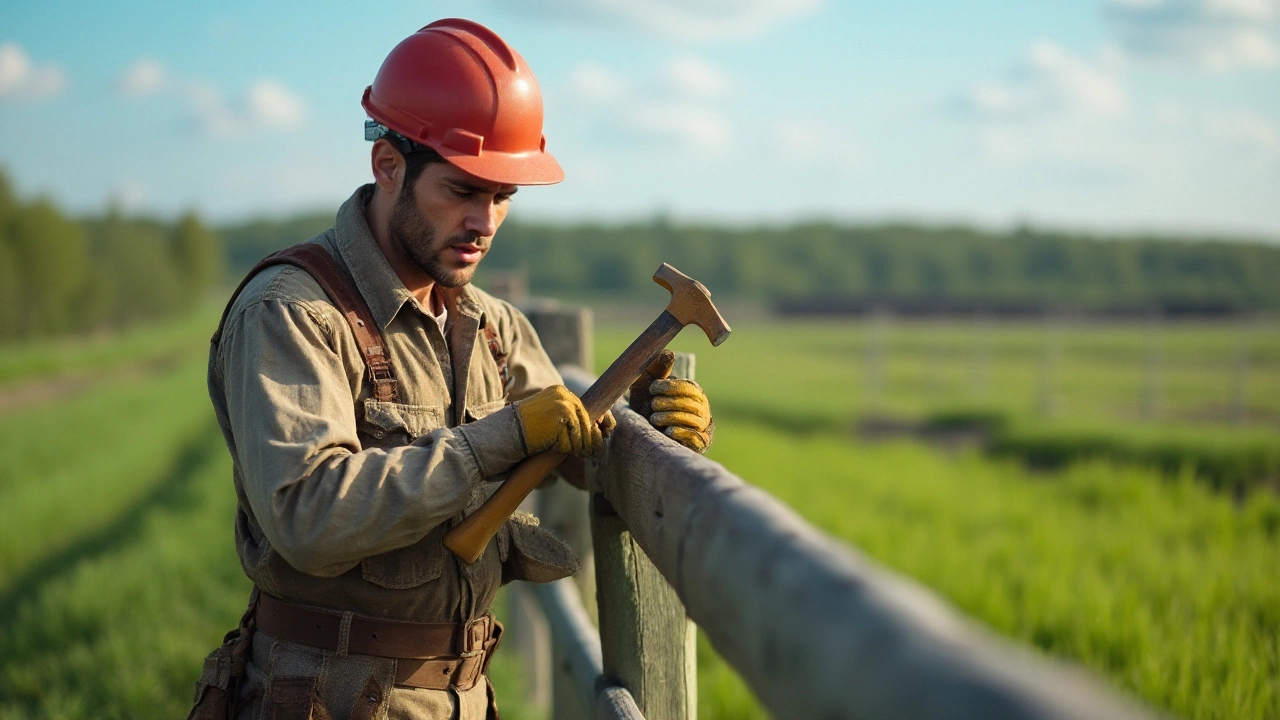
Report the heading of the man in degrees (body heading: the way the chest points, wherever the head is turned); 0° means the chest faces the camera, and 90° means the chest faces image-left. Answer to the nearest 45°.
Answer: approximately 315°

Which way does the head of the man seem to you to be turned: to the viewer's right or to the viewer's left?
to the viewer's right
